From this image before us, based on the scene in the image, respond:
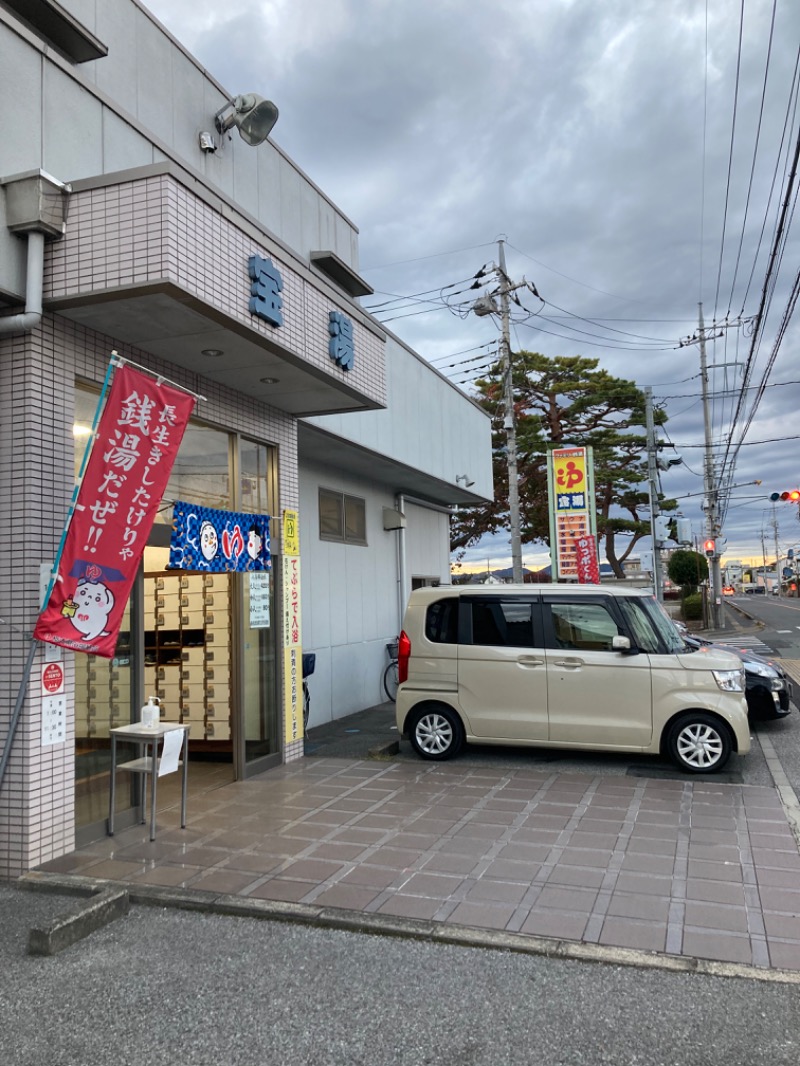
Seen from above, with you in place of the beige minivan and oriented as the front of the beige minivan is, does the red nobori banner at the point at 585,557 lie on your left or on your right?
on your left

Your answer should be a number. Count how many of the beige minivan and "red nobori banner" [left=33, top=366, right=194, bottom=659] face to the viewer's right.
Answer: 1

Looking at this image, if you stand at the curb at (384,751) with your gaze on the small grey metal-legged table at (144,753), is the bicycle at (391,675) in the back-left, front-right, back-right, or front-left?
back-right

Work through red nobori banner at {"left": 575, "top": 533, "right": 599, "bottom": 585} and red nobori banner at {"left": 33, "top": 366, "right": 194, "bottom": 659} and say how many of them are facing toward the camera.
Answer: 2

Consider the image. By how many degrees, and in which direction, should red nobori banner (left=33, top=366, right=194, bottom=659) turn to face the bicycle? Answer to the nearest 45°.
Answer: approximately 135° to its left

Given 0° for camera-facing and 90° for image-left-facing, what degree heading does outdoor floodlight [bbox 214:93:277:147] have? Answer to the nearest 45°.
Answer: approximately 315°

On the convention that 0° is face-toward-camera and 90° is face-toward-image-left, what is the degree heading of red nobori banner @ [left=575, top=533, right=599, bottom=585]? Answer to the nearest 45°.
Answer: approximately 0°

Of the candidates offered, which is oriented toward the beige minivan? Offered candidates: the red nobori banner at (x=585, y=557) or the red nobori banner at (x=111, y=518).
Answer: the red nobori banner at (x=585, y=557)

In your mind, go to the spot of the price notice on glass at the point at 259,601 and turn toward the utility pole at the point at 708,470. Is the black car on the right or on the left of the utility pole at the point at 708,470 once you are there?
right

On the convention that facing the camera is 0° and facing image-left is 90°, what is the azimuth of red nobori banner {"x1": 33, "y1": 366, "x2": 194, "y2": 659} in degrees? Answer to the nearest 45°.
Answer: approximately 0°

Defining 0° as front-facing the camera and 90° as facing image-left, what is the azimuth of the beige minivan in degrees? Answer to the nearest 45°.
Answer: approximately 270°

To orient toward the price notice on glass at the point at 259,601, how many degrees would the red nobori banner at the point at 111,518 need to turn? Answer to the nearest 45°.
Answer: approximately 135° to its left
